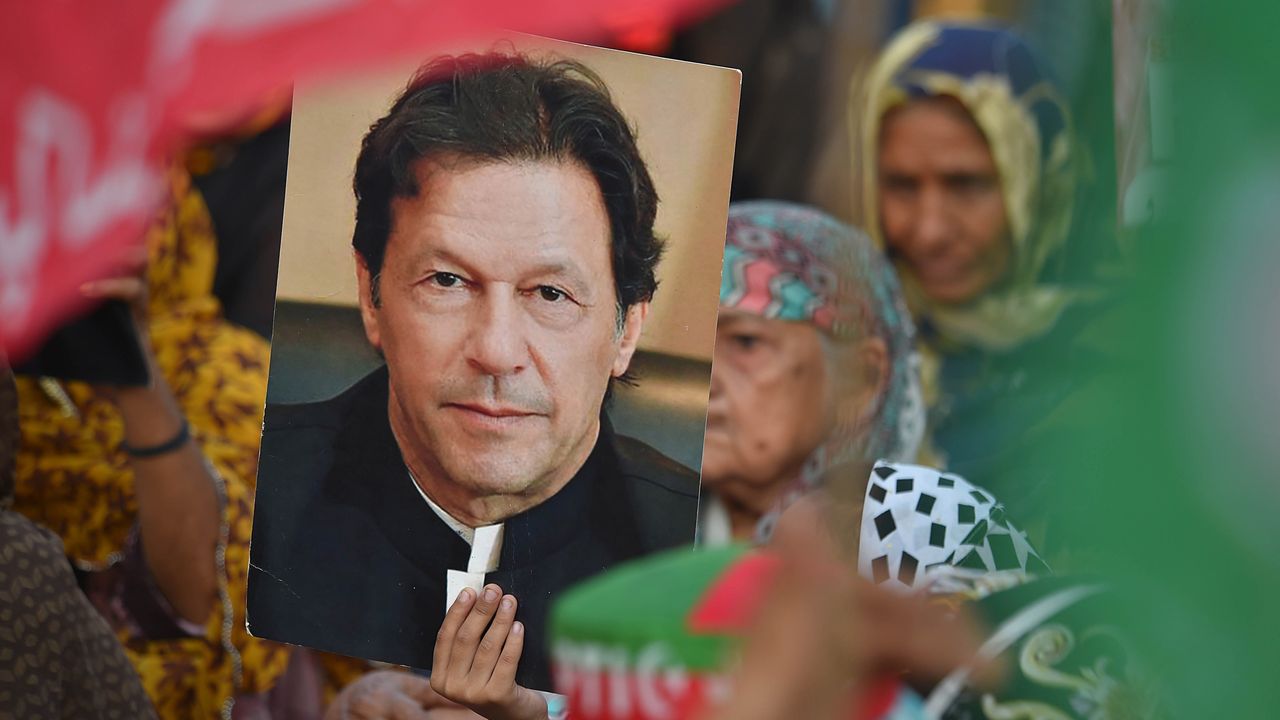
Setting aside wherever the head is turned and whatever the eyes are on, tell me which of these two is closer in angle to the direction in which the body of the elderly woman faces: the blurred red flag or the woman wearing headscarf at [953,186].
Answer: the blurred red flag

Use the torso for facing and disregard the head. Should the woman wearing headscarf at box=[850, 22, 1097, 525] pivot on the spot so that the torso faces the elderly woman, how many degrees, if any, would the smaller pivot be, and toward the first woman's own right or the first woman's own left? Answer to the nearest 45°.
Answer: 0° — they already face them

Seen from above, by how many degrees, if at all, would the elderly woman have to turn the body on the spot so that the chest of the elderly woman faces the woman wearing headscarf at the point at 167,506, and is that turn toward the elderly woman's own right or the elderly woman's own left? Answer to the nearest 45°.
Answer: approximately 45° to the elderly woman's own right

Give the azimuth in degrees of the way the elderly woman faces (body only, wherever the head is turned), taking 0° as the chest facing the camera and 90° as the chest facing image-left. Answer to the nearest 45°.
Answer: approximately 45°

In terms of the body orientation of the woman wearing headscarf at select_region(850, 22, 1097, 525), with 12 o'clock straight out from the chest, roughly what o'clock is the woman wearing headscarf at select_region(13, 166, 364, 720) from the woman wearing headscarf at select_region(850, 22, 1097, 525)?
the woman wearing headscarf at select_region(13, 166, 364, 720) is roughly at 1 o'clock from the woman wearing headscarf at select_region(850, 22, 1097, 525).

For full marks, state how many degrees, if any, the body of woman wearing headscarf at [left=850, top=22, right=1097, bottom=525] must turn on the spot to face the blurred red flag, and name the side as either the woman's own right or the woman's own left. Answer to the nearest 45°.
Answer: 0° — they already face it

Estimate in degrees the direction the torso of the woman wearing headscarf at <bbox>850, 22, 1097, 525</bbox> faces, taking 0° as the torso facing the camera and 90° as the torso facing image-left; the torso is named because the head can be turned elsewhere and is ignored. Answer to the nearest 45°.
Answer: approximately 45°
